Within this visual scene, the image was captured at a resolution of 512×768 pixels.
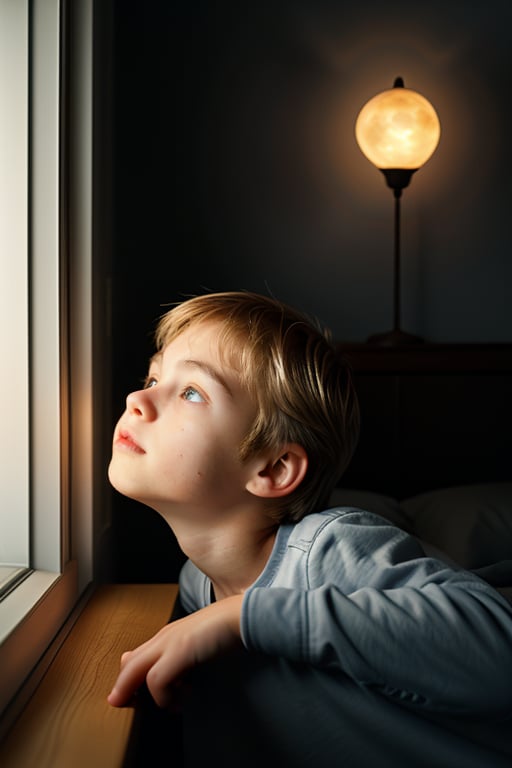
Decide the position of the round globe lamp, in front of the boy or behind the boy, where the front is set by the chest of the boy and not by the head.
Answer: behind

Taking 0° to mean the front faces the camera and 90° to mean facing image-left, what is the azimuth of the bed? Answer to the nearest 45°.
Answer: approximately 0°

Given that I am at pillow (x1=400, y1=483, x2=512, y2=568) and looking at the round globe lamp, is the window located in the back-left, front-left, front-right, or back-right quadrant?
back-left

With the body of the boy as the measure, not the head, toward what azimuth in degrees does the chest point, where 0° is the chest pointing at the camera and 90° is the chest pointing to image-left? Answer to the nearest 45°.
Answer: approximately 45°
